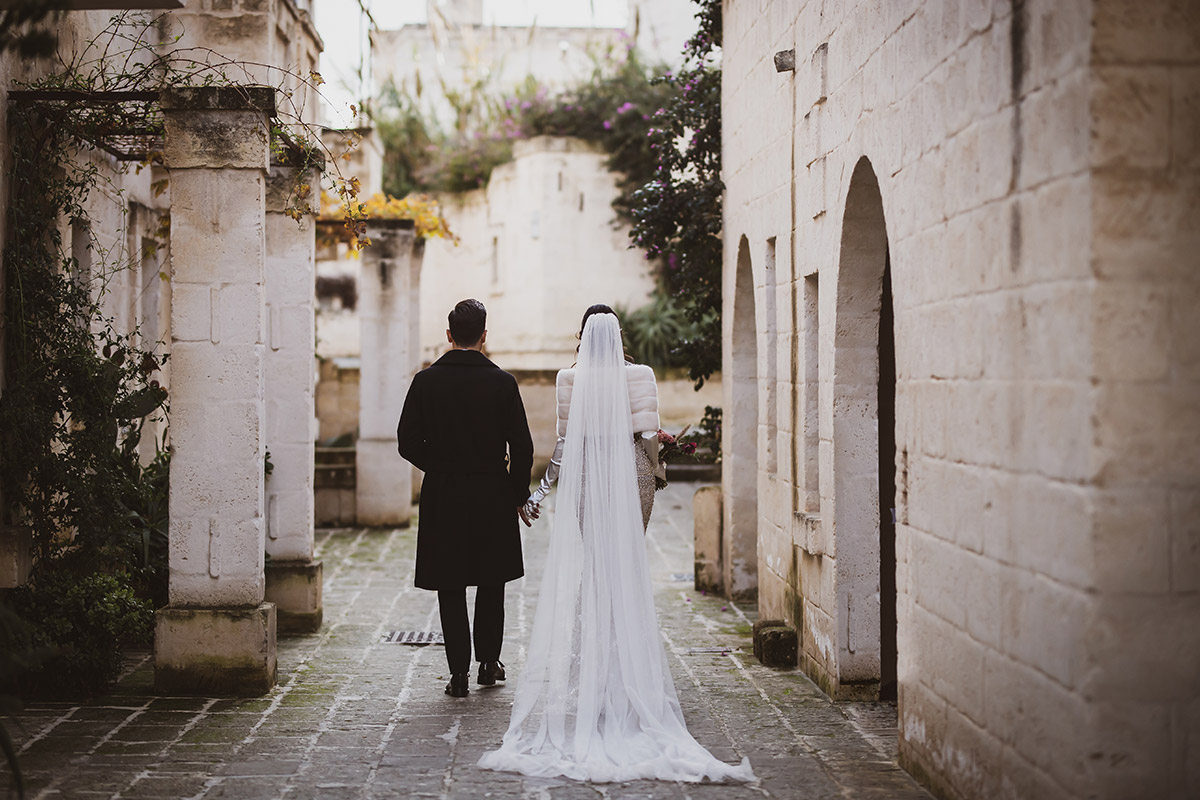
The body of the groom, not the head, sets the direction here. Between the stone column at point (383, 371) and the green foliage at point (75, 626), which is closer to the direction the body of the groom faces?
the stone column

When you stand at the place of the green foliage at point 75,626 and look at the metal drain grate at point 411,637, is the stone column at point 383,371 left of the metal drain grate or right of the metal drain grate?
left

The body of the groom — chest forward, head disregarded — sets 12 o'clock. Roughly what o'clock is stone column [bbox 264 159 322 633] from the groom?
The stone column is roughly at 11 o'clock from the groom.

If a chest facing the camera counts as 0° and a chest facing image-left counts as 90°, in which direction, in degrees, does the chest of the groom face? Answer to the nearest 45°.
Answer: approximately 180°

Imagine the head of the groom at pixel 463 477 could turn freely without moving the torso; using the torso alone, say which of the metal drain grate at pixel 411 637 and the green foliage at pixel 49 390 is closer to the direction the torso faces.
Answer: the metal drain grate

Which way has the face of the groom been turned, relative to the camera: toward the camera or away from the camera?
away from the camera

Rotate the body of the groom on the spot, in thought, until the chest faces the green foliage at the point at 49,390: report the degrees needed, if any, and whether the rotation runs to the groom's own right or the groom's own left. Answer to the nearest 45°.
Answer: approximately 90° to the groom's own left

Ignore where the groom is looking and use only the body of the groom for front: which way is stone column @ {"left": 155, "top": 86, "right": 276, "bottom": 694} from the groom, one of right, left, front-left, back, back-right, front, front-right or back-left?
left

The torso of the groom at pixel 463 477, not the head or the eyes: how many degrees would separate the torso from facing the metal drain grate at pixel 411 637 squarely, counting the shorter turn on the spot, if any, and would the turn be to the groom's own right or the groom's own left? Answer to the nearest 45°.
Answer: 0° — they already face it

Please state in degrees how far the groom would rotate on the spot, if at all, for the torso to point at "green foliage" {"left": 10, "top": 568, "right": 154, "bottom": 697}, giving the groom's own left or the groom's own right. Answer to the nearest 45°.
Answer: approximately 90° to the groom's own left

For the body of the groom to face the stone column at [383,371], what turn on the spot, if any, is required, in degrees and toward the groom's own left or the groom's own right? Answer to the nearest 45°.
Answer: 0° — they already face it

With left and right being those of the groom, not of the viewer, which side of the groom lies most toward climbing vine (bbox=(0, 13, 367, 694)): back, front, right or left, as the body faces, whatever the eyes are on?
left
